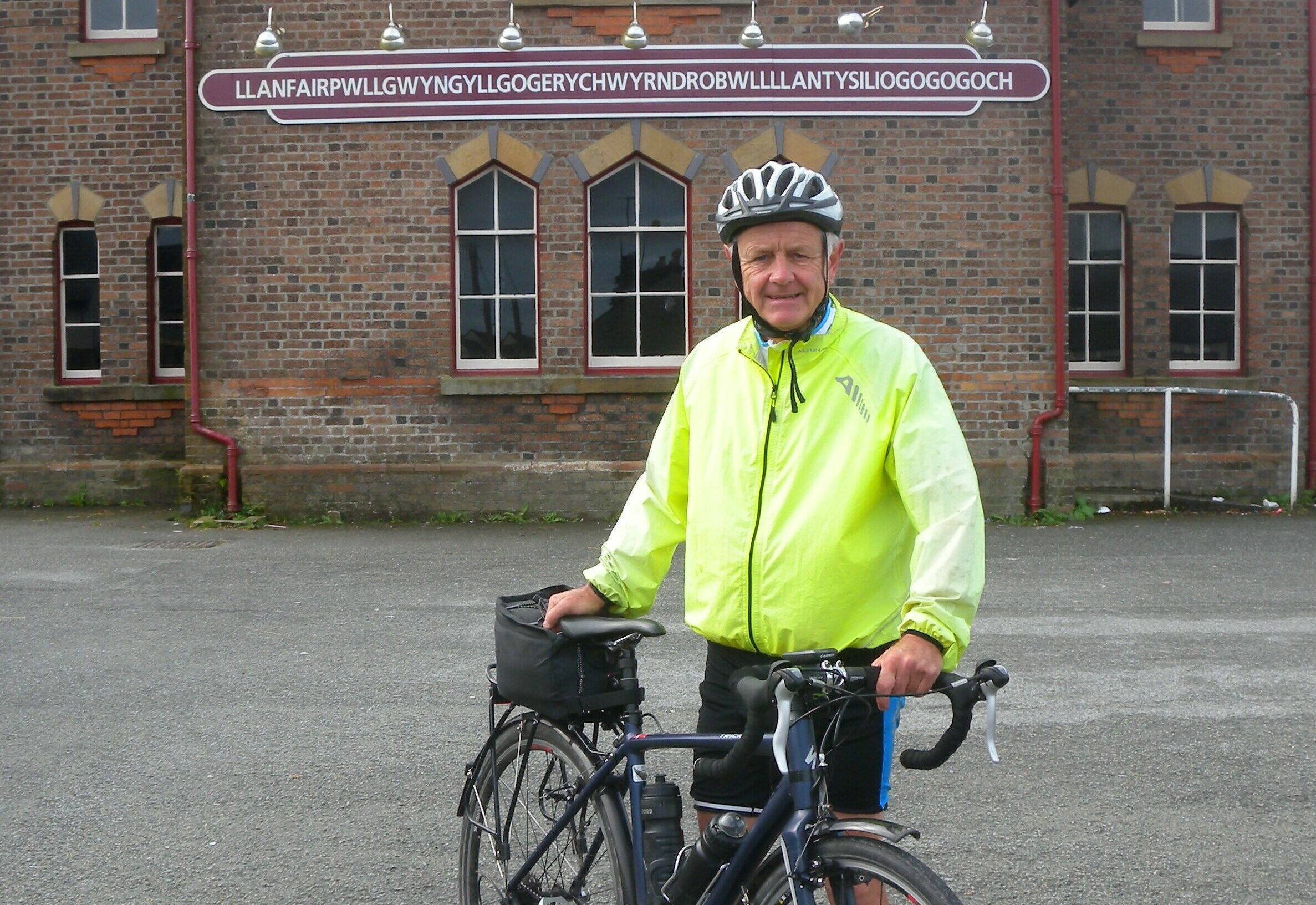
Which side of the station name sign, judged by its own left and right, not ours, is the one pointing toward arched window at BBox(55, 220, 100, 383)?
right

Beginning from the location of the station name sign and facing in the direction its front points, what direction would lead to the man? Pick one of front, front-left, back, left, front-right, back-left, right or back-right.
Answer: front

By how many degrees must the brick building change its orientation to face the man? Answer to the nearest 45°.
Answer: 0° — it already faces them

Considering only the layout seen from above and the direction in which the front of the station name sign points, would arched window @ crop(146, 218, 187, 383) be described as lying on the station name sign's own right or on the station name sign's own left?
on the station name sign's own right

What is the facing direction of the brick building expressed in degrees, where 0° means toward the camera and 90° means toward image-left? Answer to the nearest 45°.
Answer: approximately 0°

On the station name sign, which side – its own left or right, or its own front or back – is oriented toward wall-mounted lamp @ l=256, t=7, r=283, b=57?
right

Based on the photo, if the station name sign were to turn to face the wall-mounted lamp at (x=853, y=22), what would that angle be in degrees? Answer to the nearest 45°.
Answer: approximately 90° to its left

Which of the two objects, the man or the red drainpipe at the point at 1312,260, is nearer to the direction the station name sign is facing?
the man

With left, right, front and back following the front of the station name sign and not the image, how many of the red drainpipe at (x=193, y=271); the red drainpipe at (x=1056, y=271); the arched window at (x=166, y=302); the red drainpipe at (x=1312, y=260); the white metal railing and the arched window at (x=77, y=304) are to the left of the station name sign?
3

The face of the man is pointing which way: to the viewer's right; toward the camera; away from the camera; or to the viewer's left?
toward the camera

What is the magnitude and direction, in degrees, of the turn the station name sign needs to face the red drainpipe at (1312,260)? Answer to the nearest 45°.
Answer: approximately 90° to its left

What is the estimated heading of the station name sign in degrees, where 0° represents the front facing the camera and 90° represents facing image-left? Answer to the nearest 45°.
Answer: approximately 0°

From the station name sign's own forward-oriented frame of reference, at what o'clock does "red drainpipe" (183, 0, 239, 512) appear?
The red drainpipe is roughly at 3 o'clock from the station name sign.
